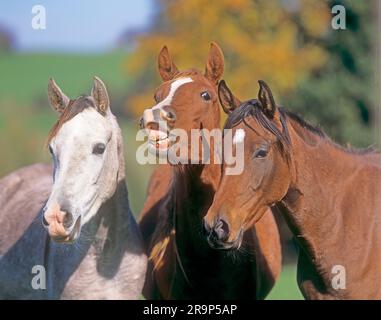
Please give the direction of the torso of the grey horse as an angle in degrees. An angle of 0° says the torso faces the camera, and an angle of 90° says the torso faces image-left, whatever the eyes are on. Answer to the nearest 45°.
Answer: approximately 315°

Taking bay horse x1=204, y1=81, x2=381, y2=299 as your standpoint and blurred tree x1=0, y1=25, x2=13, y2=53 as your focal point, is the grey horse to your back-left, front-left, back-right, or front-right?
front-left

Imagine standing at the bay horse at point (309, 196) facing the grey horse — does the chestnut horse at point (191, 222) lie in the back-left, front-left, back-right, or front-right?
front-right

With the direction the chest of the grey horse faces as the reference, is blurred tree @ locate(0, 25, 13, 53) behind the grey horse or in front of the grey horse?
behind

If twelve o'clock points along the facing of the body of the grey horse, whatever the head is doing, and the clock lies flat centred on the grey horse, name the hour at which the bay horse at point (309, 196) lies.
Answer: The bay horse is roughly at 11 o'clock from the grey horse.

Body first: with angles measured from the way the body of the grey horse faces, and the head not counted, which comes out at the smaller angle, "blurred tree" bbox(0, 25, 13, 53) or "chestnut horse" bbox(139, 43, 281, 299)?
the chestnut horse

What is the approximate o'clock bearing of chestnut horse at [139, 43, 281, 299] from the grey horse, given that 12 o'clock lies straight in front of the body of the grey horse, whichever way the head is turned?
The chestnut horse is roughly at 10 o'clock from the grey horse.
